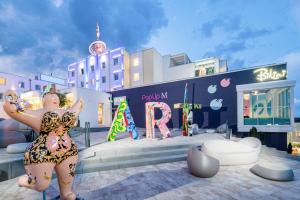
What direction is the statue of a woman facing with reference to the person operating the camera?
facing the viewer and to the right of the viewer

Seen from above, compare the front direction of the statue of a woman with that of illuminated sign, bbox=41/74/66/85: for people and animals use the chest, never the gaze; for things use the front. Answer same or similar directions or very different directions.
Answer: same or similar directions

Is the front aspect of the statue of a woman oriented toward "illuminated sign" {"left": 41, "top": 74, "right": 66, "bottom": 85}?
no

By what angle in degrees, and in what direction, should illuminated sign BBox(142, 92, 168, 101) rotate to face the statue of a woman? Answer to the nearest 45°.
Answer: approximately 45° to its left

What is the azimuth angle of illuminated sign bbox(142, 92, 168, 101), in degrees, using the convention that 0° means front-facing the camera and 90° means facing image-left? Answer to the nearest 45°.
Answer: approximately 45°

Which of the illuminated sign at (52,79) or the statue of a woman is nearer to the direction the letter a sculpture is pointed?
the statue of a woman

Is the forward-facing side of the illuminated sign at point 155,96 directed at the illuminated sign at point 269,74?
no

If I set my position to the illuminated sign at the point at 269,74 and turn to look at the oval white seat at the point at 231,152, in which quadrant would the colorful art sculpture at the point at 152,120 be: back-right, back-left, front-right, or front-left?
front-right

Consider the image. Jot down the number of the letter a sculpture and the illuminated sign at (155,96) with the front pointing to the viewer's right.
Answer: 0

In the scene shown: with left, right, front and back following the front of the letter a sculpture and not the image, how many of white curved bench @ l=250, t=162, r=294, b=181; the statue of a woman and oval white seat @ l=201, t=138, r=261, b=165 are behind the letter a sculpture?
0

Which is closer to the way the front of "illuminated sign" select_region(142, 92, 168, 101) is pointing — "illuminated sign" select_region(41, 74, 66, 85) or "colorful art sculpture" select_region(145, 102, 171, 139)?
the colorful art sculpture

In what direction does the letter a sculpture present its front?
toward the camera

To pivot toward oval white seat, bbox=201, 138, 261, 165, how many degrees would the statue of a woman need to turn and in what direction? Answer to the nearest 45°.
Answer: approximately 45° to its left
